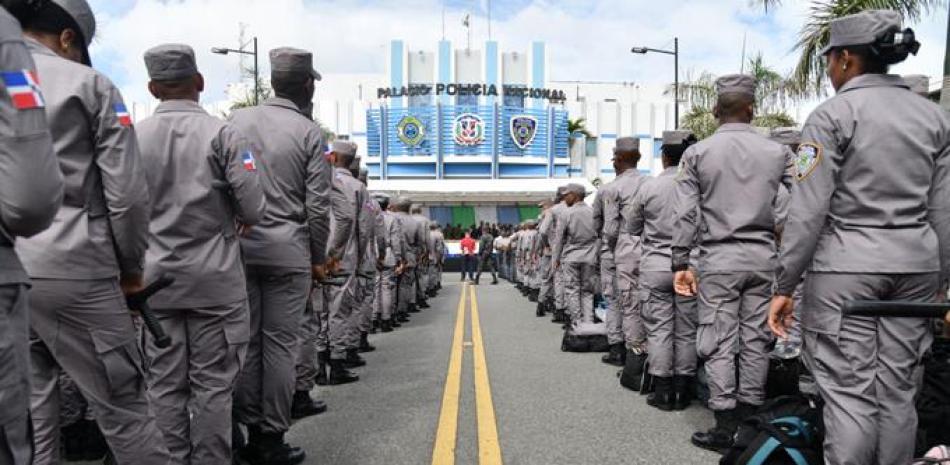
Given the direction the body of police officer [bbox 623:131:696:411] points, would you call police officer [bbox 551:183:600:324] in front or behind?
in front

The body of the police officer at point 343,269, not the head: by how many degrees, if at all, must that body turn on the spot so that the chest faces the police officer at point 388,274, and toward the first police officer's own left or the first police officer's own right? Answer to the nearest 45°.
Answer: approximately 45° to the first police officer's own left

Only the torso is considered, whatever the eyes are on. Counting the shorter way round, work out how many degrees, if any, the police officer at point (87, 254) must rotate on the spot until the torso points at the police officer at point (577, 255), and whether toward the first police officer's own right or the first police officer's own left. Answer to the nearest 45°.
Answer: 0° — they already face them

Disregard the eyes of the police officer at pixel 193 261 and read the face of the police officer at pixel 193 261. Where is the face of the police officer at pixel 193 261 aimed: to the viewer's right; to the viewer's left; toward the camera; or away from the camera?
away from the camera

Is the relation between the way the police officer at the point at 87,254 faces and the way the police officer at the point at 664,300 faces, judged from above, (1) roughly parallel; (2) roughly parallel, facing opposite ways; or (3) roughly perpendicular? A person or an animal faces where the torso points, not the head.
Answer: roughly parallel

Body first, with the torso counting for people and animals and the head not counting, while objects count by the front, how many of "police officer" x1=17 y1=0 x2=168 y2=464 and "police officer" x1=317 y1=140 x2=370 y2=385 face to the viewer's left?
0

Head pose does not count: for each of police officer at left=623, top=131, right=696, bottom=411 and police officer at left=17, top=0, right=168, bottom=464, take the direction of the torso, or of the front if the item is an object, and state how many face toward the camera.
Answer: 0

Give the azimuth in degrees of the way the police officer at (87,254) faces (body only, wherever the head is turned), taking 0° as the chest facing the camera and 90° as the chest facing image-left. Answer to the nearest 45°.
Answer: approximately 225°

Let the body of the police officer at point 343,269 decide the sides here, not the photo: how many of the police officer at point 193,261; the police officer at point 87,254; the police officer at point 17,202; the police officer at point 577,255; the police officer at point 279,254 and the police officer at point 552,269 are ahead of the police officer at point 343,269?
2

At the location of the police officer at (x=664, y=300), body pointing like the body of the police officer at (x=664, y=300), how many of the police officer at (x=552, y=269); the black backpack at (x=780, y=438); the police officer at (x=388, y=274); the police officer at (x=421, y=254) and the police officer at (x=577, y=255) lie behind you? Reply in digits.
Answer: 1

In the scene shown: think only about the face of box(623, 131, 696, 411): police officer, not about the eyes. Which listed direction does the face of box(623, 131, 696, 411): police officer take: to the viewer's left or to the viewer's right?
to the viewer's left

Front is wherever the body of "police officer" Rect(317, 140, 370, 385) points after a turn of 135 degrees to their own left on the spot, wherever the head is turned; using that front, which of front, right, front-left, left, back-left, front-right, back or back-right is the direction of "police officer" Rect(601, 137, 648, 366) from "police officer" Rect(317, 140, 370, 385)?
back

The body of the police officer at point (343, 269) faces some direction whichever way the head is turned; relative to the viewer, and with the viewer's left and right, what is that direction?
facing away from the viewer and to the right of the viewer

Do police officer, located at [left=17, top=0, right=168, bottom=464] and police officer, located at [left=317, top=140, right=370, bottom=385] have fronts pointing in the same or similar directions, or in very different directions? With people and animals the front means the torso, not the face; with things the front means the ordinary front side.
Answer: same or similar directions
